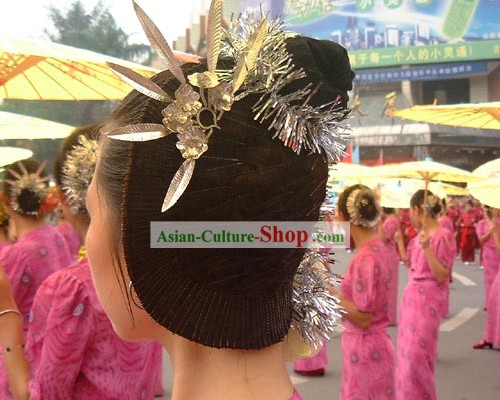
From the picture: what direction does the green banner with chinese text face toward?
toward the camera

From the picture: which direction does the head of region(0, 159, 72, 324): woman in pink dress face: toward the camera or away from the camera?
away from the camera

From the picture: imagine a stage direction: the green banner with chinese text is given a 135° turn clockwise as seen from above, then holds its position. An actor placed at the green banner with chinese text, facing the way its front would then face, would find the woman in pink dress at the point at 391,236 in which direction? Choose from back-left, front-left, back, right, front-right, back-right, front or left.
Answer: back-left

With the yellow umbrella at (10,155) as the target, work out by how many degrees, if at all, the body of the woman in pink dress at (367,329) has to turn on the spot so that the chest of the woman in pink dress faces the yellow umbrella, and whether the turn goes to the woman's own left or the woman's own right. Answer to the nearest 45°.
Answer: approximately 90° to the woman's own left

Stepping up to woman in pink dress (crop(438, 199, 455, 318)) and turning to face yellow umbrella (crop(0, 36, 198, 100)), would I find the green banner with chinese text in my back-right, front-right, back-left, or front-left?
back-right

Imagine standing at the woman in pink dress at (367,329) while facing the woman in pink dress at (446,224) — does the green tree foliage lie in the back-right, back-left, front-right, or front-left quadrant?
front-left

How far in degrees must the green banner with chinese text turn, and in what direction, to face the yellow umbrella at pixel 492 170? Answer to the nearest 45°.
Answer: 0° — it already faces it

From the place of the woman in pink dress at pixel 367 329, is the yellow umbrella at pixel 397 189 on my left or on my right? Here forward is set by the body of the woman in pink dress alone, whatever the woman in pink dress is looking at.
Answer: on my right

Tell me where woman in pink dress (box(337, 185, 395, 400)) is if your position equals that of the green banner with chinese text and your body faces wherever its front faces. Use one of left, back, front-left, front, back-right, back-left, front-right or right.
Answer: front

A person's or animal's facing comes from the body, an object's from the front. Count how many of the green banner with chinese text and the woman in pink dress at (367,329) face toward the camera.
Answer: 1

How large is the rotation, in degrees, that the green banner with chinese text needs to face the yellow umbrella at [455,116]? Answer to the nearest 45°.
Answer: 0° — it already faces it
